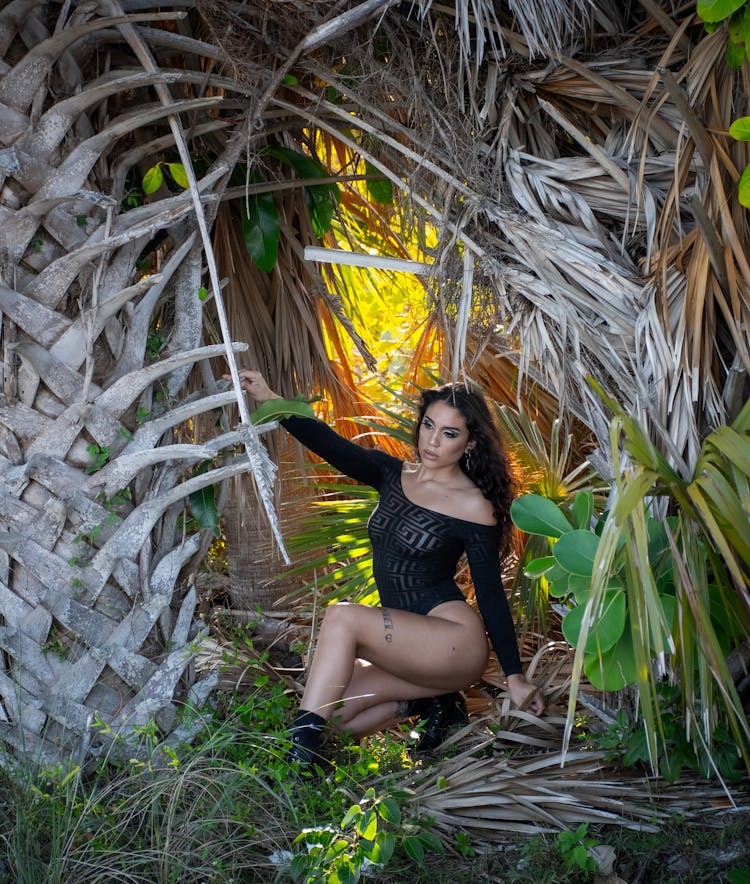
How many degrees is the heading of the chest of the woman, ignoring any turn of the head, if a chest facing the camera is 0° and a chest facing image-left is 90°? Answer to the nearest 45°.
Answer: approximately 45°

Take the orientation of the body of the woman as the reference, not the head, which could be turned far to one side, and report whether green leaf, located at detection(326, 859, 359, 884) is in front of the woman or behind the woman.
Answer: in front

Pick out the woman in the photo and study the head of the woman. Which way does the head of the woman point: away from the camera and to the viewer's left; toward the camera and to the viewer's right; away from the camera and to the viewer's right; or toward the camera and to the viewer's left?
toward the camera and to the viewer's left

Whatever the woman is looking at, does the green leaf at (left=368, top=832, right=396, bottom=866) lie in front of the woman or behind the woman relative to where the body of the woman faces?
in front

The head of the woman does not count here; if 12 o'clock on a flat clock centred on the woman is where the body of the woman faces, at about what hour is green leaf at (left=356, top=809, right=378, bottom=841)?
The green leaf is roughly at 11 o'clock from the woman.

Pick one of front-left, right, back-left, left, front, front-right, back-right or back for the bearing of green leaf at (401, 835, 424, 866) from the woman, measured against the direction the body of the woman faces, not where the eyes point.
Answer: front-left
